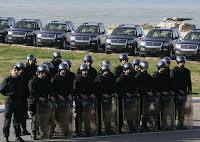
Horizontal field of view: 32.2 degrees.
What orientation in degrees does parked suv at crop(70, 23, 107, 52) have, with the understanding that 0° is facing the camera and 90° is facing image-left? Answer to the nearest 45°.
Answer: approximately 45°

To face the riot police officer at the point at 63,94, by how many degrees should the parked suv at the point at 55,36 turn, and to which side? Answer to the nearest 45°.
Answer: approximately 45° to its left

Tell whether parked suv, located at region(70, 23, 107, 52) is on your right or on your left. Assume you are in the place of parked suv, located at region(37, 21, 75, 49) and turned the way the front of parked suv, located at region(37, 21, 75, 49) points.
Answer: on your left

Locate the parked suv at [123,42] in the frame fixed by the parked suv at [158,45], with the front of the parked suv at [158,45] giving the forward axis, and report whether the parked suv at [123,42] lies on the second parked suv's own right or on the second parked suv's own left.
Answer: on the second parked suv's own right

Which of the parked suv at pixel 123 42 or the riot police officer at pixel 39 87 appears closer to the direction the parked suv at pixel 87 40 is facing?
the riot police officer

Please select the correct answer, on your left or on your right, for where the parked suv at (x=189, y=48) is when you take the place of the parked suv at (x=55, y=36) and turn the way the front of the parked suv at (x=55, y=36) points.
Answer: on your left
